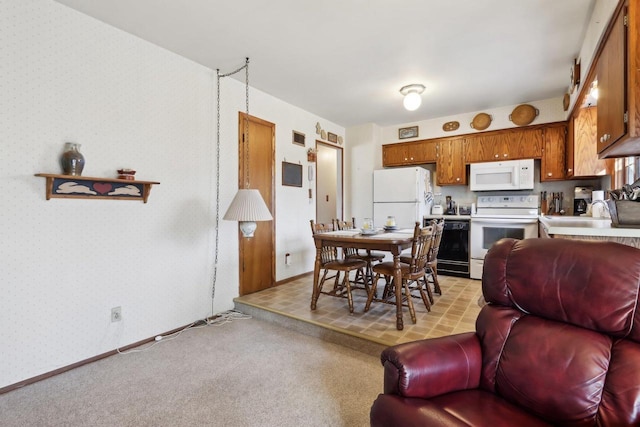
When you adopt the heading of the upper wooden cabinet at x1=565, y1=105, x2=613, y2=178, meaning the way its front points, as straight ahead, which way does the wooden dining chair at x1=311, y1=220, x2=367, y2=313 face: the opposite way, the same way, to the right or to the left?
the opposite way

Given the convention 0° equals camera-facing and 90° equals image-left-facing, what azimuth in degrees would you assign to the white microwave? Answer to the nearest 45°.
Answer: approximately 0°

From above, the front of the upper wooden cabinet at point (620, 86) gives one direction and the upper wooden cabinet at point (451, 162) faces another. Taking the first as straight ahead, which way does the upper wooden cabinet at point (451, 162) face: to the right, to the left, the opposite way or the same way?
to the left

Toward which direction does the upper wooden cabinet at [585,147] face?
to the viewer's left

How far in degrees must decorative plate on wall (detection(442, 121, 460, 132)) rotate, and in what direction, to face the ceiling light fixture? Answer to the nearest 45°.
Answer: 0° — it already faces it

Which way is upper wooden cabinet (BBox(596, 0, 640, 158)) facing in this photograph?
to the viewer's left

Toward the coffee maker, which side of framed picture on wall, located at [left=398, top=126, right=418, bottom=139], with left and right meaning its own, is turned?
left

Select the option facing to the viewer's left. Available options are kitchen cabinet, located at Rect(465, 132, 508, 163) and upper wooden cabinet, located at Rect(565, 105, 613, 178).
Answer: the upper wooden cabinet

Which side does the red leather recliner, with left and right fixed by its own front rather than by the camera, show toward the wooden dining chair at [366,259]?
right

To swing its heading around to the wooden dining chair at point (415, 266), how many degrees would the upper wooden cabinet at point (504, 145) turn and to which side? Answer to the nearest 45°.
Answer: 0° — it already faces it

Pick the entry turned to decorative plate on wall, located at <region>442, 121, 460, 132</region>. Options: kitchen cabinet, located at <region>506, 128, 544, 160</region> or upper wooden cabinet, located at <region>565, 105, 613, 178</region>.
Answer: the upper wooden cabinet

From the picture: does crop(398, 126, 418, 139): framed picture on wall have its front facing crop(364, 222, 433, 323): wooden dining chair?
yes

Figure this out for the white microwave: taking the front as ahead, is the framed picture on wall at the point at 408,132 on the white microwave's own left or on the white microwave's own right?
on the white microwave's own right

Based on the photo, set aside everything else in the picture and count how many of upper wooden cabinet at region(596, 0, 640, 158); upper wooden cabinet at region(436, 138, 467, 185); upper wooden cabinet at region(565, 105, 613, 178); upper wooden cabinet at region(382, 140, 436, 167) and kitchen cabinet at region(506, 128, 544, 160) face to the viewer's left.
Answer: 2

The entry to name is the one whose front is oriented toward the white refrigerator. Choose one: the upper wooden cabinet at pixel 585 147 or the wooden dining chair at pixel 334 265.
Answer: the upper wooden cabinet

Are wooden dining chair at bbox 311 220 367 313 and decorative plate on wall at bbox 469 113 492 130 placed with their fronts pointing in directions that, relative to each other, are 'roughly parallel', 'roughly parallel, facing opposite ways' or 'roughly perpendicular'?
roughly perpendicular
